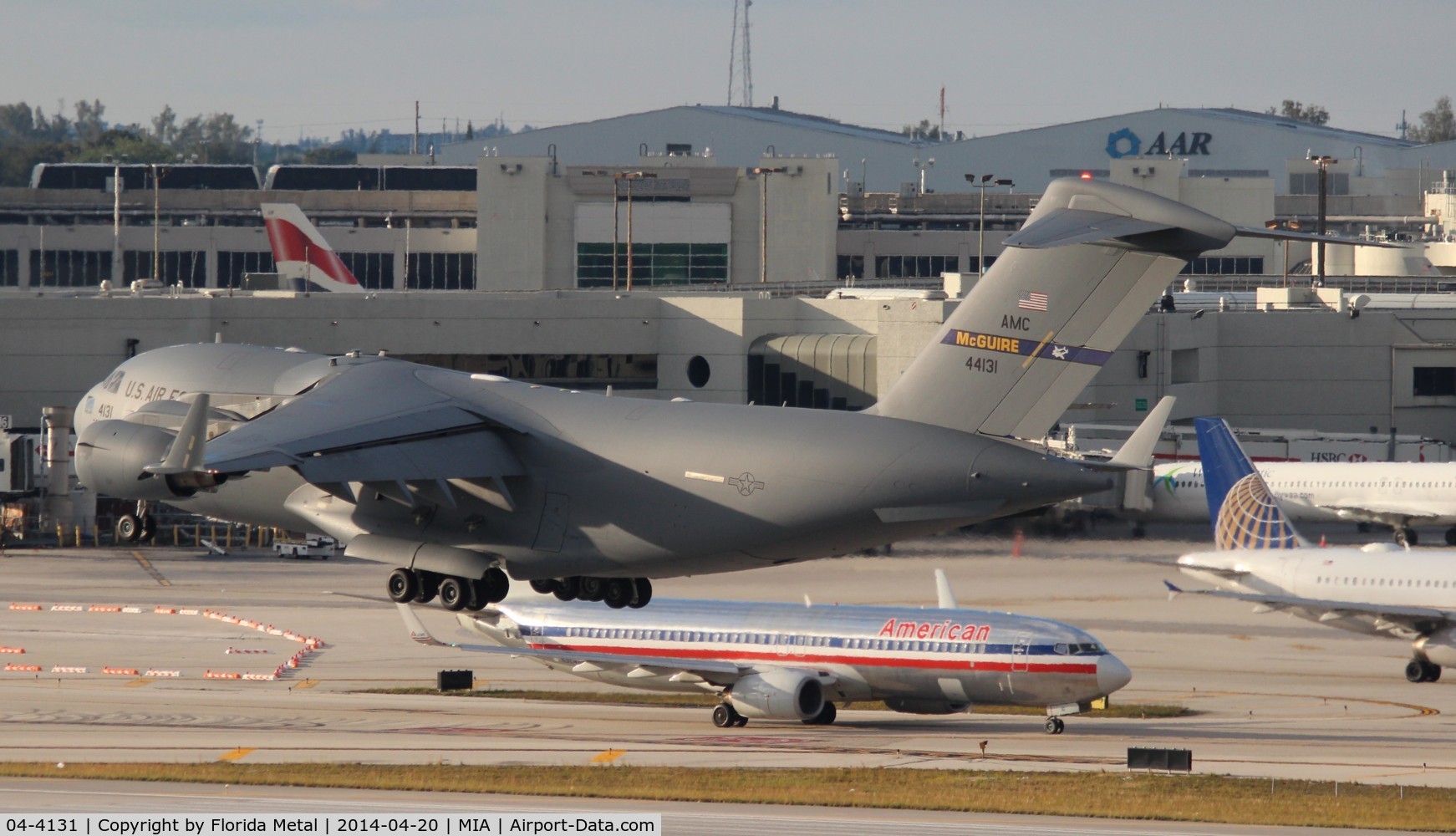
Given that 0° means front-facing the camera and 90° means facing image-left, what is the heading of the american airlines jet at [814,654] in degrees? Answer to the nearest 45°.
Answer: approximately 315°

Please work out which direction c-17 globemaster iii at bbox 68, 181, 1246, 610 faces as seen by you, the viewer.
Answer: facing away from the viewer and to the left of the viewer
